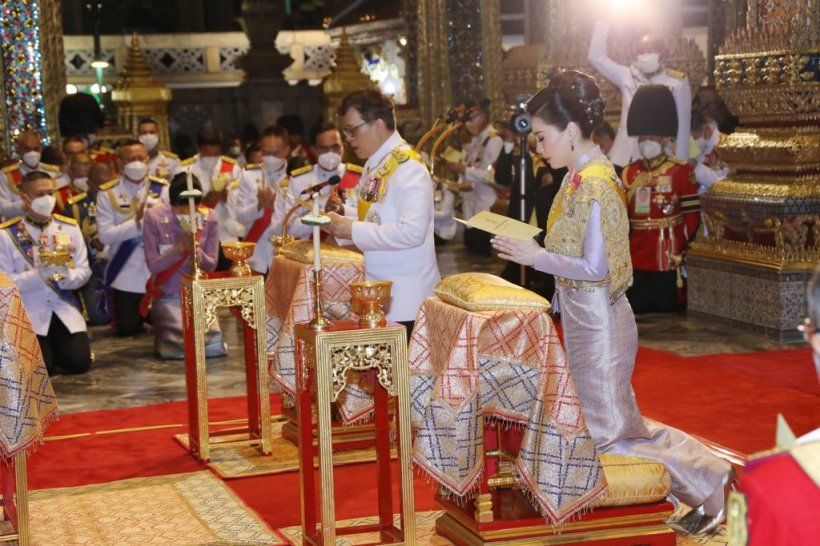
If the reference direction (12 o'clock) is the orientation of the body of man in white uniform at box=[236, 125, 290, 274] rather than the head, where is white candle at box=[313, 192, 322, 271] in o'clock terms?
The white candle is roughly at 12 o'clock from the man in white uniform.

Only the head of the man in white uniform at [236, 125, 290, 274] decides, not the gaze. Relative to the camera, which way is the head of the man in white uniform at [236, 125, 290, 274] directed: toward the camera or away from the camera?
toward the camera

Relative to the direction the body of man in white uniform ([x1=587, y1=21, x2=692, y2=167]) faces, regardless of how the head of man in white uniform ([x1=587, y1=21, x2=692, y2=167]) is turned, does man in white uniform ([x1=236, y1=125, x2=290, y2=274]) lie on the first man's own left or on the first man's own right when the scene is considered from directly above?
on the first man's own right

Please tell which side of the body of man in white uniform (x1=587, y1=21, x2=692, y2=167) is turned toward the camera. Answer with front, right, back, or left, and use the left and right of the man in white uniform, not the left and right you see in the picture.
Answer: front

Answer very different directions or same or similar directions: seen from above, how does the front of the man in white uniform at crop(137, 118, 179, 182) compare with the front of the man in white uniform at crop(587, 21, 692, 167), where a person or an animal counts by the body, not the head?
same or similar directions

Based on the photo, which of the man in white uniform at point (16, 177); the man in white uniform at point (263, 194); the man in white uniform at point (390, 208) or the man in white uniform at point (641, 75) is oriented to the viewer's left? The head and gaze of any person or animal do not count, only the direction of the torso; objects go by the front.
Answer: the man in white uniform at point (390, 208)

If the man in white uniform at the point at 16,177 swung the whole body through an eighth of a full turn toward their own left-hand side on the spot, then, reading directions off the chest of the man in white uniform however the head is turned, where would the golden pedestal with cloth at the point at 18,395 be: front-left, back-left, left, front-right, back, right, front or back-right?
front-right

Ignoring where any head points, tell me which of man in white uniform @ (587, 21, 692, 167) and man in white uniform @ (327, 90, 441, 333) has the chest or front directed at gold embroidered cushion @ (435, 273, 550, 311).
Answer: man in white uniform @ (587, 21, 692, 167)

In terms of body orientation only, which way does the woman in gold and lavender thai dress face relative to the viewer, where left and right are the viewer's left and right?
facing to the left of the viewer

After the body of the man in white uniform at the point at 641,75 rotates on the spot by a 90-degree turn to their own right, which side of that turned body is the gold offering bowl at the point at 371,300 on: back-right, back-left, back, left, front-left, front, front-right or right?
left

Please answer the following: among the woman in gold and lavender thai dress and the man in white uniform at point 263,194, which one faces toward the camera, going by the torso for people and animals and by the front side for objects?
the man in white uniform

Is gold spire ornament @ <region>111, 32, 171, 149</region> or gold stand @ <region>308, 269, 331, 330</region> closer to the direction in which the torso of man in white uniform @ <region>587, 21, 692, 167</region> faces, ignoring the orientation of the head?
the gold stand

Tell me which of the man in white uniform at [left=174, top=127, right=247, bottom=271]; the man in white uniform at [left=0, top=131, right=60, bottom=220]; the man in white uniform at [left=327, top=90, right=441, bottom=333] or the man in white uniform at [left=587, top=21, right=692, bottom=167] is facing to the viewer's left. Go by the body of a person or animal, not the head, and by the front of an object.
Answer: the man in white uniform at [left=327, top=90, right=441, bottom=333]

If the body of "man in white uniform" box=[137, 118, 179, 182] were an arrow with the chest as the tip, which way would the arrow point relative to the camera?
toward the camera

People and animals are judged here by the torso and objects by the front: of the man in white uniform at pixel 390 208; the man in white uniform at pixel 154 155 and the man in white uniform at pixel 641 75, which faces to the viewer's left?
the man in white uniform at pixel 390 208

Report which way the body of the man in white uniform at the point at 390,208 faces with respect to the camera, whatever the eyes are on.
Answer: to the viewer's left

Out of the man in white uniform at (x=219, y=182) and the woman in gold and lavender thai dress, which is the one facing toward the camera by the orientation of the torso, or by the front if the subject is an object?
the man in white uniform

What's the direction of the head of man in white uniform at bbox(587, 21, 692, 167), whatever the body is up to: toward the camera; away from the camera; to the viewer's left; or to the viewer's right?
toward the camera

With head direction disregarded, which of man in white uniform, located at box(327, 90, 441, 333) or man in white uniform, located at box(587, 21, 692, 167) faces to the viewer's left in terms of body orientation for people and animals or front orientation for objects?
man in white uniform, located at box(327, 90, 441, 333)

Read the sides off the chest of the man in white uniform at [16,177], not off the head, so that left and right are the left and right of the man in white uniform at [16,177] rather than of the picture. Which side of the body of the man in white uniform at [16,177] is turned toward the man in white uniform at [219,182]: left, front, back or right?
left

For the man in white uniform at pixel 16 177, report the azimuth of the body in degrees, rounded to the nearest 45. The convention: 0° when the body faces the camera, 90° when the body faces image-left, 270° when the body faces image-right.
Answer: approximately 0°

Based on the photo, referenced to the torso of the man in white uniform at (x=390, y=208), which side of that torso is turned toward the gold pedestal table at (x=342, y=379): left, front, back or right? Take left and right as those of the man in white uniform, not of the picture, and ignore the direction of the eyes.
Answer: left
